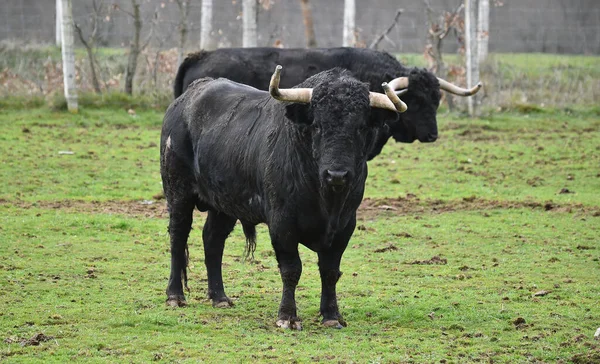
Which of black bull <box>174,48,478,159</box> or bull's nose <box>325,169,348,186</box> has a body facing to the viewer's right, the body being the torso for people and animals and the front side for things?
the black bull

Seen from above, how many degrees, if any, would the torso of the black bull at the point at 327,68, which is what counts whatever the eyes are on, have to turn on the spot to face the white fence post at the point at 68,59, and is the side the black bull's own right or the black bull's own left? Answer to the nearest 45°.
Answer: approximately 135° to the black bull's own left

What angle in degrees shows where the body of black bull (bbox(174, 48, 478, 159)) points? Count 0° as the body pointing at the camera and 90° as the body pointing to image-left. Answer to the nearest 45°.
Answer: approximately 270°

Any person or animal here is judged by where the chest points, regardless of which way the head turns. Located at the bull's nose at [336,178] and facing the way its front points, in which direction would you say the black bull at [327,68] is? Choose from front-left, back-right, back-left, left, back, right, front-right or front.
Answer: back

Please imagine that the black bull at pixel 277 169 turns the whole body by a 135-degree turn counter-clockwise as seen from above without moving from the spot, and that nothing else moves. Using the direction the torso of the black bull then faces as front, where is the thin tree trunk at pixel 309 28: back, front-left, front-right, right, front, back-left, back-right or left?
front

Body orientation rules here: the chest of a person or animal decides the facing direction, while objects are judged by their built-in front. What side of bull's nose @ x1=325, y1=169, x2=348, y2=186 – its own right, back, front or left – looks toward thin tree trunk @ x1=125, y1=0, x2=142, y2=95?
back

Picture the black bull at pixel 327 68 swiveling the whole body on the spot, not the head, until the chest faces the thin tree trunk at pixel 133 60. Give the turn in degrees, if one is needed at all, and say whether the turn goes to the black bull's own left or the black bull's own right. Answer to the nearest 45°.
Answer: approximately 135° to the black bull's own left

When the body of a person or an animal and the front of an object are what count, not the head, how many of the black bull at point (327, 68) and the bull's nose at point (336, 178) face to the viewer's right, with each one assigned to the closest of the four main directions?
1

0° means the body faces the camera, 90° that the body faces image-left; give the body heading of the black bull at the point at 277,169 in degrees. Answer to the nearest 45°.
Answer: approximately 315°

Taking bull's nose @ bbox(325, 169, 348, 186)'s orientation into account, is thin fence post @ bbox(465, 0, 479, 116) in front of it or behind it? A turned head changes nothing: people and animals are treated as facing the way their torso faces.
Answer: behind

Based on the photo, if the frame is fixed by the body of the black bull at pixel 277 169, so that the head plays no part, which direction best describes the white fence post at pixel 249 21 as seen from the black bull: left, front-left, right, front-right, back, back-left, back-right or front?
back-left

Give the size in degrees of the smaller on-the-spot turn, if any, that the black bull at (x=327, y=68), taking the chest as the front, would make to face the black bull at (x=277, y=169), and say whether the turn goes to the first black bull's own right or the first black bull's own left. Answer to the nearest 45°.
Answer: approximately 90° to the first black bull's own right

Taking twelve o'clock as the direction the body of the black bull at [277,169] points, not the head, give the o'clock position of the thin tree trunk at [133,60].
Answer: The thin tree trunk is roughly at 7 o'clock from the black bull.
